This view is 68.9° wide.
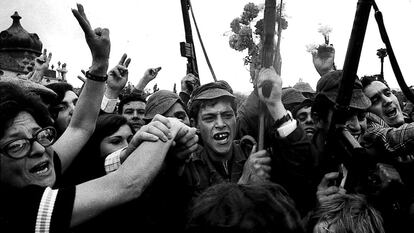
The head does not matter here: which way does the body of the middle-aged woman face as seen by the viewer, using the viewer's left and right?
facing the viewer and to the right of the viewer

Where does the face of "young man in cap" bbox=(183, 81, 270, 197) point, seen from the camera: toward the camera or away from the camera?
toward the camera

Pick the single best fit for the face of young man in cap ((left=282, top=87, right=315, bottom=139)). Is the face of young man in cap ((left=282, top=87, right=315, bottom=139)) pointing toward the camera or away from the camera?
toward the camera

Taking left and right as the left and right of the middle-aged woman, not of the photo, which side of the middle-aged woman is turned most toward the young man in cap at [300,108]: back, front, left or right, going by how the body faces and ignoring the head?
left

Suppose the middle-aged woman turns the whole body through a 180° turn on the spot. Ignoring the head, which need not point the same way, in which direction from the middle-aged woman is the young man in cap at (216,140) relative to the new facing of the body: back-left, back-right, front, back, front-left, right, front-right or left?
right

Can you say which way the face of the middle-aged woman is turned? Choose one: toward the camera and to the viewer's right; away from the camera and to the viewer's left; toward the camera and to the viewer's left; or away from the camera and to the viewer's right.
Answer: toward the camera and to the viewer's right
